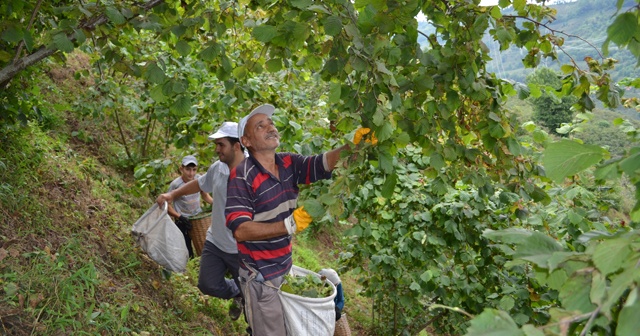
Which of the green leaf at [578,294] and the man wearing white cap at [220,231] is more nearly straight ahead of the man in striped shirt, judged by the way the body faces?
the green leaf

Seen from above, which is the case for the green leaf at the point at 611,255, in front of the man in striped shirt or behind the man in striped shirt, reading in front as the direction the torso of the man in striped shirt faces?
in front

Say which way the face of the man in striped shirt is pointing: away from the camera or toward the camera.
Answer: toward the camera

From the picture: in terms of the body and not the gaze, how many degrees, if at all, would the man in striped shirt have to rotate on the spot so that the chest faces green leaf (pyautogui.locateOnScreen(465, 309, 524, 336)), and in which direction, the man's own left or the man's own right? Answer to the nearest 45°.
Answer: approximately 45° to the man's own right

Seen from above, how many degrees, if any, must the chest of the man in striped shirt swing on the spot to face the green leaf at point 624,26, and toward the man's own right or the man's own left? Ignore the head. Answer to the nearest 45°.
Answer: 0° — they already face it

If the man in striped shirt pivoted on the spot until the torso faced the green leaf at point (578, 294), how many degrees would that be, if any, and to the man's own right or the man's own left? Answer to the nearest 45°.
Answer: approximately 45° to the man's own right

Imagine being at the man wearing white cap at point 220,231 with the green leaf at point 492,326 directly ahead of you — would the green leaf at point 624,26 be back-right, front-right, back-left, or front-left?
front-left

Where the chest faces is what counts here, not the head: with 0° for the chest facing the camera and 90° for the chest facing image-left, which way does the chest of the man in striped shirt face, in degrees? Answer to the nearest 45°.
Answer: approximately 315°

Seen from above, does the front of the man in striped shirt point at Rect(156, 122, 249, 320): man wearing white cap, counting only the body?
no
